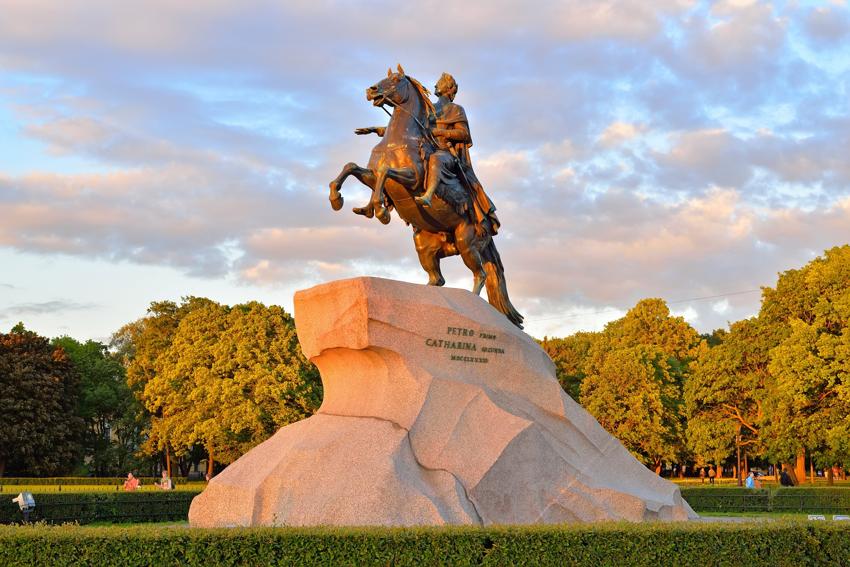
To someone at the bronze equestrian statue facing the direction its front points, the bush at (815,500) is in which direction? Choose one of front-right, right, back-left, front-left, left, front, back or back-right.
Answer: back

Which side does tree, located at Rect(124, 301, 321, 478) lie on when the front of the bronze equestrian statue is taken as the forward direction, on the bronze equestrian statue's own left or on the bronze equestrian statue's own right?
on the bronze equestrian statue's own right

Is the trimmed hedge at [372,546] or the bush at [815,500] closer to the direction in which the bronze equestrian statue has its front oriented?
the trimmed hedge

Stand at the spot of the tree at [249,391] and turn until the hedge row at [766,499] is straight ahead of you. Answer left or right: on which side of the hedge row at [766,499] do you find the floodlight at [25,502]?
right

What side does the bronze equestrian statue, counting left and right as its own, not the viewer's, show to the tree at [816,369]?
back

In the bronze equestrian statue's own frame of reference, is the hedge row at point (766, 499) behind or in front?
behind

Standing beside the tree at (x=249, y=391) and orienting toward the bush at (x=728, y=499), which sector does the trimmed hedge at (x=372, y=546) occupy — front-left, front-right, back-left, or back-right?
front-right

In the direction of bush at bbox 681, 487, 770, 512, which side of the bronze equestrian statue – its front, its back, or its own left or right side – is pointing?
back

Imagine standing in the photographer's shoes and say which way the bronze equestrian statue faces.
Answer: facing the viewer and to the left of the viewer

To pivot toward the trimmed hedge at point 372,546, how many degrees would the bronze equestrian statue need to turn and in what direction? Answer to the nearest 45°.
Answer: approximately 45° to its left

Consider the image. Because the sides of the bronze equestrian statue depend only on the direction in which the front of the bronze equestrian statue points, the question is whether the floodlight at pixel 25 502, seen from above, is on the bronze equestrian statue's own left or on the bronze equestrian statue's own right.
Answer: on the bronze equestrian statue's own right
